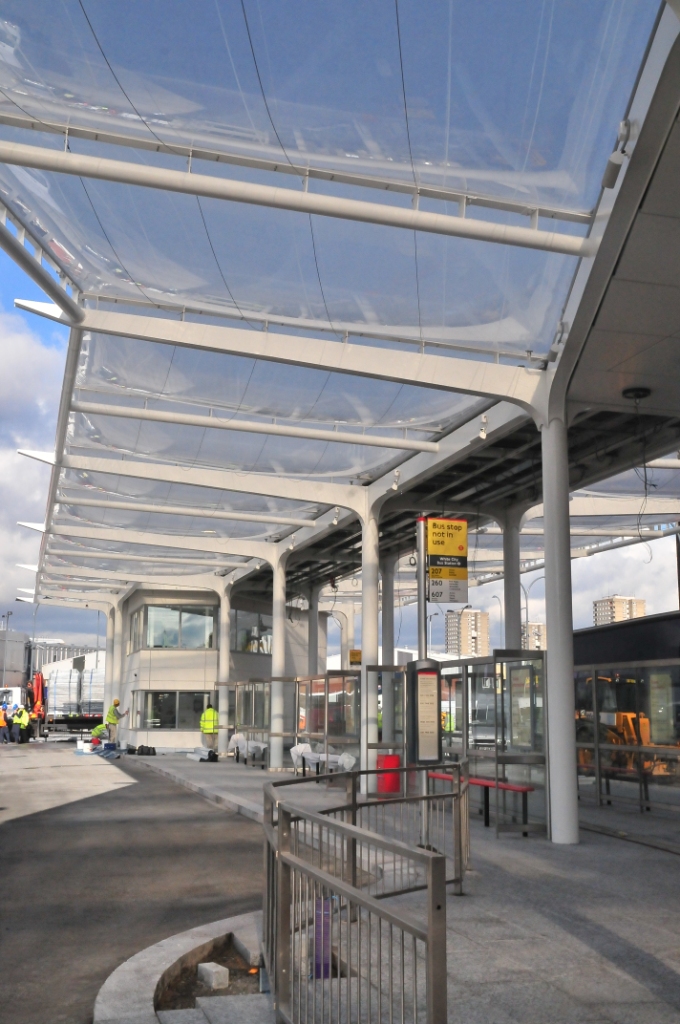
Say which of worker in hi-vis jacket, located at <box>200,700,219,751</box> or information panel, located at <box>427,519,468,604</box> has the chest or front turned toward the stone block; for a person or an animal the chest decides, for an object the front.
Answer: the information panel

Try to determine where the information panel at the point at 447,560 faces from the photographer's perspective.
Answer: facing the viewer

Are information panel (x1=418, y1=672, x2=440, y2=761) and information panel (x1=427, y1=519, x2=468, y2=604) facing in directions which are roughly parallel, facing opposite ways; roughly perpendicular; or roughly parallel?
roughly parallel

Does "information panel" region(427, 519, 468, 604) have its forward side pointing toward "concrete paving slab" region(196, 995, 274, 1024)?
yes

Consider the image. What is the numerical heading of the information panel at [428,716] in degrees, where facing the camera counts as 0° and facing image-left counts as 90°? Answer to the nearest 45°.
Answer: approximately 0°

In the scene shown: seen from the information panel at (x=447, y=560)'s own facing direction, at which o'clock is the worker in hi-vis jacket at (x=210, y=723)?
The worker in hi-vis jacket is roughly at 5 o'clock from the information panel.

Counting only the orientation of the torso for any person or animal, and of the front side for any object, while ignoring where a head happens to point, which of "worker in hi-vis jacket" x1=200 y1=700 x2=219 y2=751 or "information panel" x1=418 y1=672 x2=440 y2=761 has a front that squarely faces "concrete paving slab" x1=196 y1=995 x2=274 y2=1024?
the information panel

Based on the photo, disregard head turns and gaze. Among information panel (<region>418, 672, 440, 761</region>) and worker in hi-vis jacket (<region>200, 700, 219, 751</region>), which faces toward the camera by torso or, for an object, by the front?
the information panel
